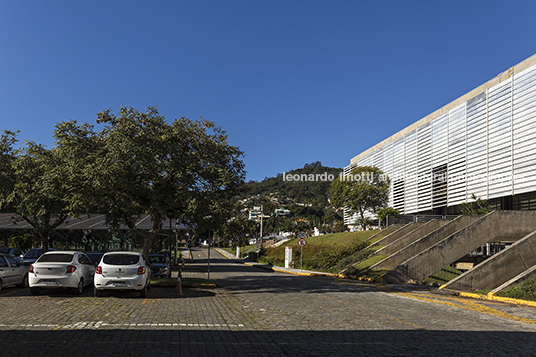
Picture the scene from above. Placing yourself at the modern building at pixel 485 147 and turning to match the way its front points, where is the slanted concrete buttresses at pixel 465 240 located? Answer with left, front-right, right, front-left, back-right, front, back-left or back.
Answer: front-left

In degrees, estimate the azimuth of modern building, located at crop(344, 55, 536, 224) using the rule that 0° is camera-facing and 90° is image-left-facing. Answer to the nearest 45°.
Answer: approximately 45°

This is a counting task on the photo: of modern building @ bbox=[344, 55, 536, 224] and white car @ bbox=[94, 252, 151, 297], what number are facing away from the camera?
1

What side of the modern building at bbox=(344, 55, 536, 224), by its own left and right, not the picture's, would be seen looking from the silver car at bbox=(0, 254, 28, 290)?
front

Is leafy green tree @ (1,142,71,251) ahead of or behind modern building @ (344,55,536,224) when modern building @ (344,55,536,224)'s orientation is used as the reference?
ahead

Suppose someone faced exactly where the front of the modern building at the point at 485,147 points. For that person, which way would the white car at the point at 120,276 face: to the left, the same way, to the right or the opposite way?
to the right

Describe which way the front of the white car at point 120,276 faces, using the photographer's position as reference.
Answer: facing away from the viewer

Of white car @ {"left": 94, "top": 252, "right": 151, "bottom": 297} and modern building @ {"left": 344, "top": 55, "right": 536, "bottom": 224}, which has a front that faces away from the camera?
the white car

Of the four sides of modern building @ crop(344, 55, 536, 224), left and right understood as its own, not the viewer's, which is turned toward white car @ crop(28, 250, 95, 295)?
front
